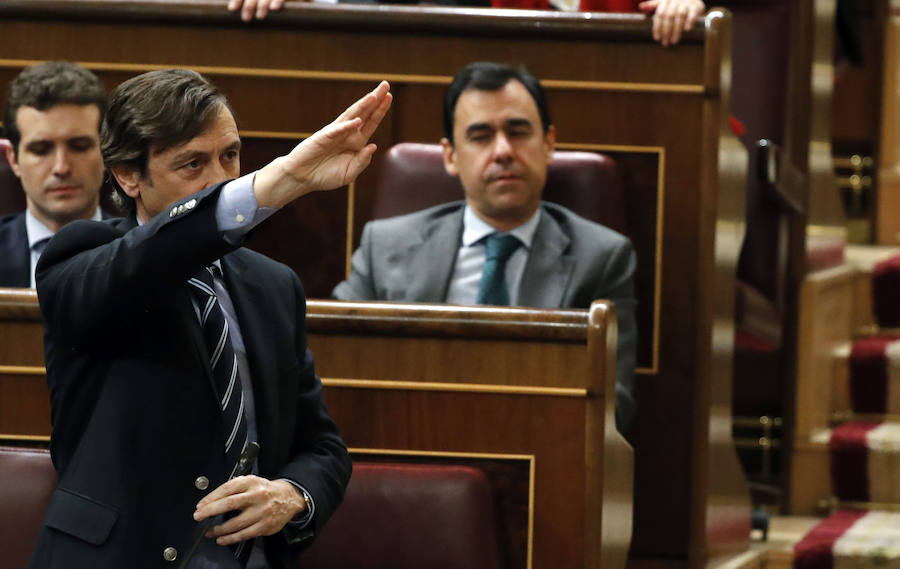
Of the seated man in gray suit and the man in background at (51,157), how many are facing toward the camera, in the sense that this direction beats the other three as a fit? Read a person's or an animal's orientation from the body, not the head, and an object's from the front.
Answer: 2

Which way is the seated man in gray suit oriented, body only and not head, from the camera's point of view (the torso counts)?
toward the camera

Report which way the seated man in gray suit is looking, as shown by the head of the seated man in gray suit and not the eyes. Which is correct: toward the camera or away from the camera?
toward the camera

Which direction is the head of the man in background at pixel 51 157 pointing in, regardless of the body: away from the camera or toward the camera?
toward the camera

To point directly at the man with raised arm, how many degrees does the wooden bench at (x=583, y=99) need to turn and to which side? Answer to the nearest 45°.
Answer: approximately 45° to its right

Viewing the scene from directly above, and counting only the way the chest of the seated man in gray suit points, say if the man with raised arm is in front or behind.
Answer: in front

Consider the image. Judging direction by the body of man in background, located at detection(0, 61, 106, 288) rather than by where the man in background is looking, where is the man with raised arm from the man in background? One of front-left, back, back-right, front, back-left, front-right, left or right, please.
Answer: front

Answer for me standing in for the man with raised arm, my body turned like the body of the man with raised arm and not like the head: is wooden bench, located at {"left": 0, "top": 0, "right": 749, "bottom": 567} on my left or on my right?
on my left

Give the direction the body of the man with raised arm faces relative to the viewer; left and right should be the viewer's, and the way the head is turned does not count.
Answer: facing the viewer and to the right of the viewer
